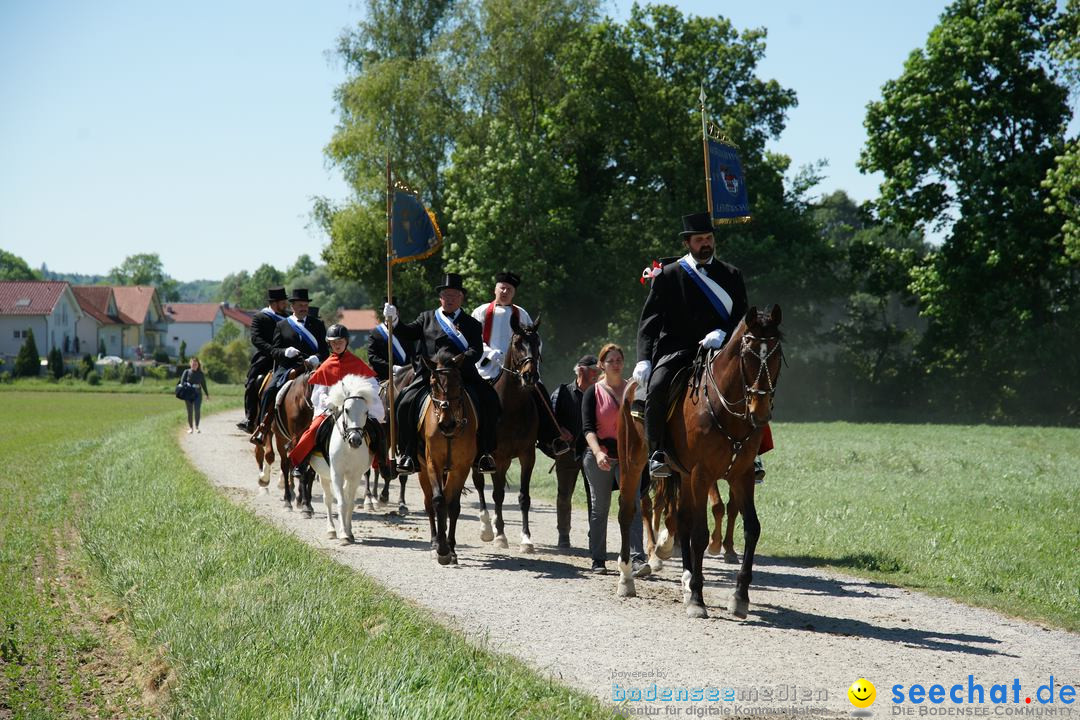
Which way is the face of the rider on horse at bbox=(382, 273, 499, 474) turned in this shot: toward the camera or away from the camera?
toward the camera

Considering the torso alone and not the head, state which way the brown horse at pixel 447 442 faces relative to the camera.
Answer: toward the camera

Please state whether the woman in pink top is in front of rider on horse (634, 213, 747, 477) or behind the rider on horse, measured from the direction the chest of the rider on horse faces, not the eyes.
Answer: behind

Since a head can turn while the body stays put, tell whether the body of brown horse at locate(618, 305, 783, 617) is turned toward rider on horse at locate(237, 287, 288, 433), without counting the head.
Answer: no

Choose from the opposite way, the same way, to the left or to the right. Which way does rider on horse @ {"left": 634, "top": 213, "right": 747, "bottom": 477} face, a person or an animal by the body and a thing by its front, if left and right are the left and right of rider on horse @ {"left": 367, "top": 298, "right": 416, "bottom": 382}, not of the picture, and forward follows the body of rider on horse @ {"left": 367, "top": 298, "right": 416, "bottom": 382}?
the same way

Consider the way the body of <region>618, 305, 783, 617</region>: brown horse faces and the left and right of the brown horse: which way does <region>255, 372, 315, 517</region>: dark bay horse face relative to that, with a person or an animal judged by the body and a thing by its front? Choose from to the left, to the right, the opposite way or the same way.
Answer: the same way

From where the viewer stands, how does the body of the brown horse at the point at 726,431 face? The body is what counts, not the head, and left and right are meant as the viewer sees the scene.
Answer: facing the viewer and to the right of the viewer

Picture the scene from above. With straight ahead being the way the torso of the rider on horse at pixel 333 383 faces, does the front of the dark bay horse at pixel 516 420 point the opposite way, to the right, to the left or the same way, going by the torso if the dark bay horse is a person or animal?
the same way

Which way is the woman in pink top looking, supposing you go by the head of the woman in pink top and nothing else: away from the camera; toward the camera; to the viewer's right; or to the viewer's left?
toward the camera

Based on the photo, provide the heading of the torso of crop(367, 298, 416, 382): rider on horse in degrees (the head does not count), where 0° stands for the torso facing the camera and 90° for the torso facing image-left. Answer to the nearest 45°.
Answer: approximately 315°

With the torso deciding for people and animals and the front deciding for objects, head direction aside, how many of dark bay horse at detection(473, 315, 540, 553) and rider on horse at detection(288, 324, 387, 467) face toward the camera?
2

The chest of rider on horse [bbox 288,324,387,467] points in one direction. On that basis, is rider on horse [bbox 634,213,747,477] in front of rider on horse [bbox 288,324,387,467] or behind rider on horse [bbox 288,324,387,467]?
in front

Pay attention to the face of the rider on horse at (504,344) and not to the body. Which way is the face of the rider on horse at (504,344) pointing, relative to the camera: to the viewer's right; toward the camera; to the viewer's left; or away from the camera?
toward the camera
